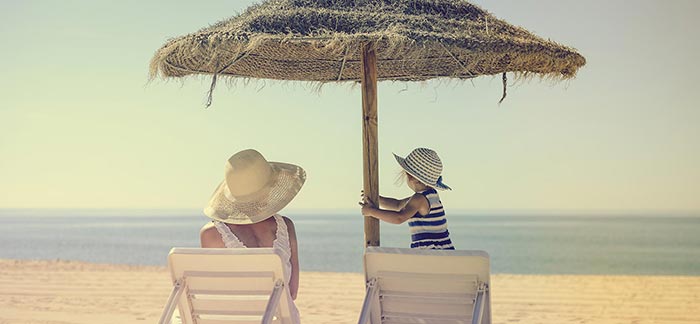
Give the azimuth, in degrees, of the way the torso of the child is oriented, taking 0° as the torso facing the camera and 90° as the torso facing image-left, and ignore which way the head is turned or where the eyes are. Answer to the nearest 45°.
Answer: approximately 90°

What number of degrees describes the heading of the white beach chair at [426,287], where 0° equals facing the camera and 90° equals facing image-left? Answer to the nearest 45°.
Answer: approximately 180°

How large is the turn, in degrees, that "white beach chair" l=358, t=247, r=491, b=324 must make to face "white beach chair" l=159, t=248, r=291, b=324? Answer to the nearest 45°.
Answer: approximately 90° to its left

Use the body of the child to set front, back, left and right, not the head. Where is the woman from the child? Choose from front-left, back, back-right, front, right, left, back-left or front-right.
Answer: front-left

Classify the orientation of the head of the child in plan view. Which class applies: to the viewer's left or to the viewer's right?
to the viewer's left

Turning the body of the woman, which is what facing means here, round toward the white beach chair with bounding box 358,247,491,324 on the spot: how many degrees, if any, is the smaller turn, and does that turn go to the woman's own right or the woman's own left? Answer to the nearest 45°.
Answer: approximately 135° to the woman's own right

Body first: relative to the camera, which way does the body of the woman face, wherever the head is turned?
away from the camera

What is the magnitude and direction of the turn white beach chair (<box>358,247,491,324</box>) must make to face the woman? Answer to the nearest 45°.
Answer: approximately 90° to its left

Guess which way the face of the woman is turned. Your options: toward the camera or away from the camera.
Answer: away from the camera

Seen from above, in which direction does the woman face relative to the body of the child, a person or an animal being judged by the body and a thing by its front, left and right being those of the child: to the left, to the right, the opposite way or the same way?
to the right
